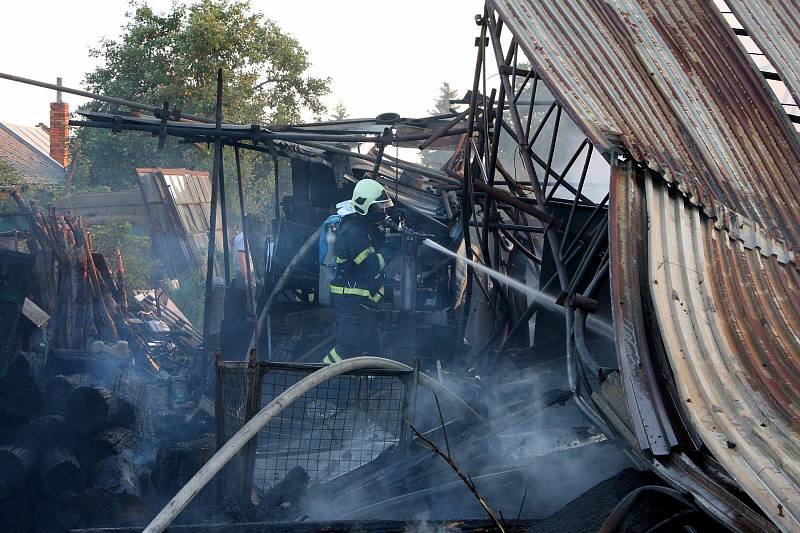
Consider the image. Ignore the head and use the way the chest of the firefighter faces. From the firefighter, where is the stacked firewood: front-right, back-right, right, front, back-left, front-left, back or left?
back-left

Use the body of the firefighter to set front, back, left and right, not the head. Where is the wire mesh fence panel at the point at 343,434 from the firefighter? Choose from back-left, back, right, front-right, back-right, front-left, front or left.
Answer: right

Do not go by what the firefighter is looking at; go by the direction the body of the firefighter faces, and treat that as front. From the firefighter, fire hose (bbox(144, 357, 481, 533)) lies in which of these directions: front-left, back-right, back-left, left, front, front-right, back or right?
right

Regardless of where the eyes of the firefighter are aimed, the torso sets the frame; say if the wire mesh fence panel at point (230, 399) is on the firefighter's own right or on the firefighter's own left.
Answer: on the firefighter's own right

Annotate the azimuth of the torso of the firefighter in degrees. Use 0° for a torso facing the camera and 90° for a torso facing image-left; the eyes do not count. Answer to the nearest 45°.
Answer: approximately 270°

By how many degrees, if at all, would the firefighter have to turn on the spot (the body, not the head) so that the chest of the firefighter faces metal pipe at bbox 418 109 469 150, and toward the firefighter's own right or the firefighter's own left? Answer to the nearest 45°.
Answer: approximately 45° to the firefighter's own left

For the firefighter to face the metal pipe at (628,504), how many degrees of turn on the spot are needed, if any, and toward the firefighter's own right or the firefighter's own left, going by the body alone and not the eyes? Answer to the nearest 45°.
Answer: approximately 90° to the firefighter's own right

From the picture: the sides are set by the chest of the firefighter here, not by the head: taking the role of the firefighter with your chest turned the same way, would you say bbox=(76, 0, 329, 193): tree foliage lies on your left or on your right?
on your left
